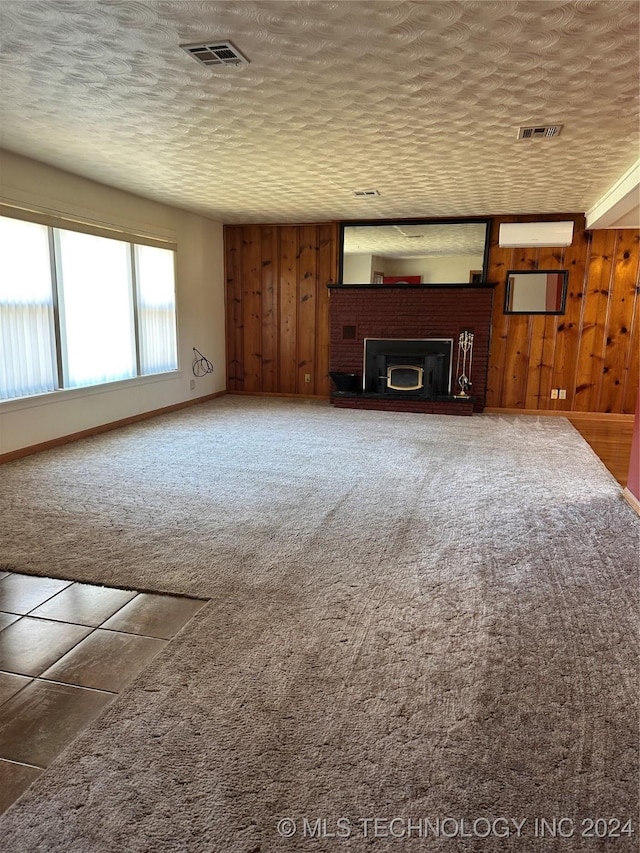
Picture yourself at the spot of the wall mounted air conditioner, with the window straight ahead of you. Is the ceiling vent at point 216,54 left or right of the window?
left

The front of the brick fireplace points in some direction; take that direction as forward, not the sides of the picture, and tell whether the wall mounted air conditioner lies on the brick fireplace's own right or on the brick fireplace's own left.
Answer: on the brick fireplace's own left

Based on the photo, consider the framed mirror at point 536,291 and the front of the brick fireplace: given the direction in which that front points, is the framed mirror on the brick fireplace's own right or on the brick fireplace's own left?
on the brick fireplace's own left

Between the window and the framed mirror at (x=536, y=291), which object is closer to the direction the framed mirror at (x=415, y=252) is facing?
the window

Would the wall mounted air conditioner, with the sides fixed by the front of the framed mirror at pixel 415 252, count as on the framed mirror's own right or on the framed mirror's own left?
on the framed mirror's own left

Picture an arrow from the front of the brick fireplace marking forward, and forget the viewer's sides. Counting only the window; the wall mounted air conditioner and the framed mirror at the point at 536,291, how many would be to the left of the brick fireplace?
2

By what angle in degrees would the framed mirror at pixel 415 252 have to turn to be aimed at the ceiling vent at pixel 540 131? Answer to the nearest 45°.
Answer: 0° — it already faces it

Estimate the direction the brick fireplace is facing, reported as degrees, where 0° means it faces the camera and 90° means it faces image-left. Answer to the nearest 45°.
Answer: approximately 0°
